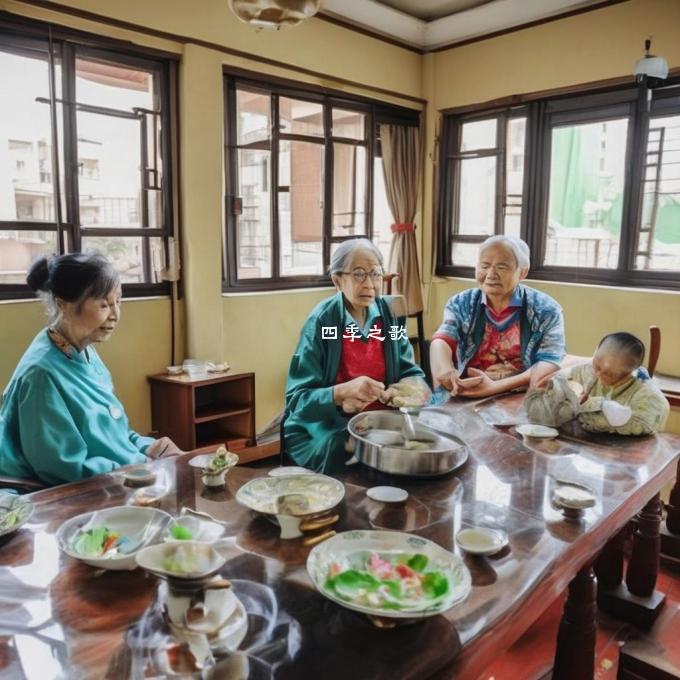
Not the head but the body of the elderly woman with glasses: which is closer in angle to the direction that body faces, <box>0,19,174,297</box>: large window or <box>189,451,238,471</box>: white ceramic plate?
the white ceramic plate

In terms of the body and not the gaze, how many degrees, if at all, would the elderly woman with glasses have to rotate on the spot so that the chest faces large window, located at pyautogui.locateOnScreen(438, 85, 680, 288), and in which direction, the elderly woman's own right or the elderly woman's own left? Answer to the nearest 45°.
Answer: approximately 90° to the elderly woman's own left

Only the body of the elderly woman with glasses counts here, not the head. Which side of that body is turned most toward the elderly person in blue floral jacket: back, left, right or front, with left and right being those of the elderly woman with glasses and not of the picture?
left

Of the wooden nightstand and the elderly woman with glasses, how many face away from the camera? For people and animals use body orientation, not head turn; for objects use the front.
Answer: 0

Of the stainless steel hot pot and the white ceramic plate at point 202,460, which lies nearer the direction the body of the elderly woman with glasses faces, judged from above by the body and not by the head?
the stainless steel hot pot

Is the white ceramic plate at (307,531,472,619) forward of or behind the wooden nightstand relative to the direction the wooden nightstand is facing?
forward

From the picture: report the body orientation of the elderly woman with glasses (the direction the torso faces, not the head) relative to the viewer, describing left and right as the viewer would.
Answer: facing the viewer and to the right of the viewer

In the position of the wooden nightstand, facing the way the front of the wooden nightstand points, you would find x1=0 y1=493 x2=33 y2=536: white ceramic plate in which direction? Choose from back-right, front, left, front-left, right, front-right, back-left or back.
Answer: front-right

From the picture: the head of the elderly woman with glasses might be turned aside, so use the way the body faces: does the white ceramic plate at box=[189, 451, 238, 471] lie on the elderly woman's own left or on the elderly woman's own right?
on the elderly woman's own right

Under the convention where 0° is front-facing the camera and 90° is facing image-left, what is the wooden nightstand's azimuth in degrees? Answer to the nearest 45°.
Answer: approximately 315°

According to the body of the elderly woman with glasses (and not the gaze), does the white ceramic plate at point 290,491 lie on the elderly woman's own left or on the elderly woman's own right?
on the elderly woman's own right

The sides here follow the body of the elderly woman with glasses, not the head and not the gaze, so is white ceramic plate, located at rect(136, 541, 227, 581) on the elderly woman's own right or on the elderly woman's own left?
on the elderly woman's own right
